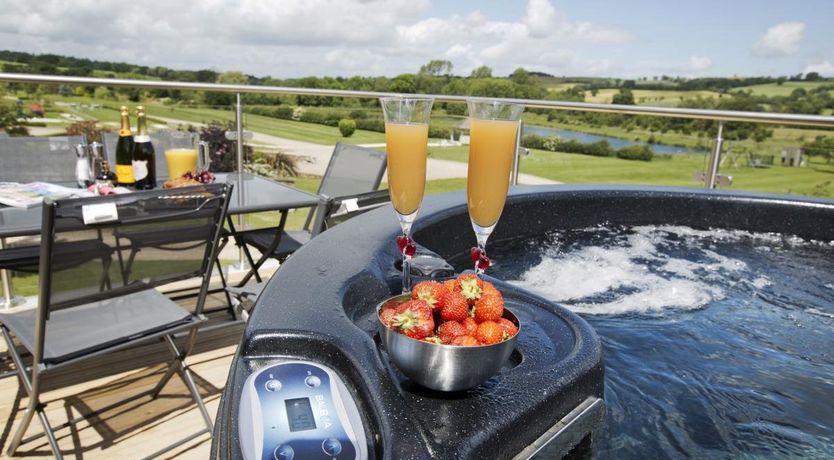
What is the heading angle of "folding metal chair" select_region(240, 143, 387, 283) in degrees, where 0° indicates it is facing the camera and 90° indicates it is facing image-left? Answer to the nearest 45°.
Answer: approximately 45°

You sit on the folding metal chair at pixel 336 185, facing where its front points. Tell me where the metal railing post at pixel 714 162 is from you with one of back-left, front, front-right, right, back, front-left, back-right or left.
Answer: back-left

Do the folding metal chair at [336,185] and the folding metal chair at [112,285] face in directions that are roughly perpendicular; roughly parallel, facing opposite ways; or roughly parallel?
roughly perpendicular

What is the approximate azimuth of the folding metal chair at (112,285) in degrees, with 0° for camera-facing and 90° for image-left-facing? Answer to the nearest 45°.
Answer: approximately 135°

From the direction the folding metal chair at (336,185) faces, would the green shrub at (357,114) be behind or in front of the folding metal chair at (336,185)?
behind

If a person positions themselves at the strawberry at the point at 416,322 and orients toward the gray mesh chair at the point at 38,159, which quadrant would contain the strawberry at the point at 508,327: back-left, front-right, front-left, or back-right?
back-right

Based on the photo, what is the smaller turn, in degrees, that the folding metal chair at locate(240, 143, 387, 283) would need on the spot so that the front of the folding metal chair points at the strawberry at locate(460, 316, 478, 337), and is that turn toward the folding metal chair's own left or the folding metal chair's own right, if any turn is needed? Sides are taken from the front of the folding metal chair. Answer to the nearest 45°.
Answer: approximately 45° to the folding metal chair's own left

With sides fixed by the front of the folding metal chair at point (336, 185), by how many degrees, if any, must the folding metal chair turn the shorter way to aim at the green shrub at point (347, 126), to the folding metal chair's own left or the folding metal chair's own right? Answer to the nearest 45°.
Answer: approximately 135° to the folding metal chair's own right

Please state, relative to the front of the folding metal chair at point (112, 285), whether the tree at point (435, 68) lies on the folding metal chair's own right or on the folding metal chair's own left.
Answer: on the folding metal chair's own right

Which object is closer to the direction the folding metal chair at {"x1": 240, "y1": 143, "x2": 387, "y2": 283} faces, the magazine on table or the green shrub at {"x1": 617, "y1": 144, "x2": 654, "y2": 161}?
the magazine on table
